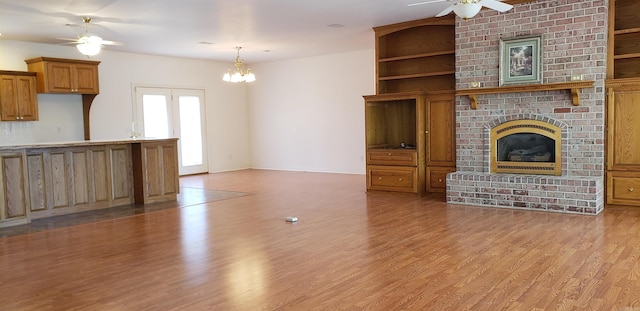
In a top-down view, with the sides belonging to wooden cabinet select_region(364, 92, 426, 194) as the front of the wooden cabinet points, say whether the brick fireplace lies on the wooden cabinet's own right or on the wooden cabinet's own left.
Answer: on the wooden cabinet's own left

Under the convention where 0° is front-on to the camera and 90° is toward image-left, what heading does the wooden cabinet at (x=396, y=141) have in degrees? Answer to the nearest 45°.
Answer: approximately 0°

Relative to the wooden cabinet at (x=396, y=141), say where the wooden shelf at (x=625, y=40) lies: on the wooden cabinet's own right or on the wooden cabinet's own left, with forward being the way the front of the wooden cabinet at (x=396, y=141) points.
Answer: on the wooden cabinet's own left

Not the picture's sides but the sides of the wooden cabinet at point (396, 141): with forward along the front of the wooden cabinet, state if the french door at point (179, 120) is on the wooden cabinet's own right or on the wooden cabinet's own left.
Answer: on the wooden cabinet's own right

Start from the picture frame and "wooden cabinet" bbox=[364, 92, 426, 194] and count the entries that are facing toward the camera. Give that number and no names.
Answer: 2
